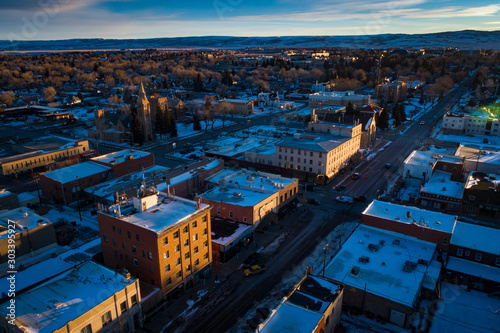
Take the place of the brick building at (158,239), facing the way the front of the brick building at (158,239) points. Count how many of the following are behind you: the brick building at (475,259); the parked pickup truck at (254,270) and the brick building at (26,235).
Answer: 1

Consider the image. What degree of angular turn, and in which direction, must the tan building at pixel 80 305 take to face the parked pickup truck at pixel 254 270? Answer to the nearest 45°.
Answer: approximately 45° to its left

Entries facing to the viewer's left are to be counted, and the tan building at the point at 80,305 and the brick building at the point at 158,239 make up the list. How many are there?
0

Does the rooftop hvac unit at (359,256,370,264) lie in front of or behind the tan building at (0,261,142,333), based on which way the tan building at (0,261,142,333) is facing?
in front

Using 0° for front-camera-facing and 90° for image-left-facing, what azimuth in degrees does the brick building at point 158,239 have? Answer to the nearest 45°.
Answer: approximately 315°

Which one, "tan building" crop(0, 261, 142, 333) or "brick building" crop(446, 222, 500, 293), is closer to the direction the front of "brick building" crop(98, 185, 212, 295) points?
the brick building
